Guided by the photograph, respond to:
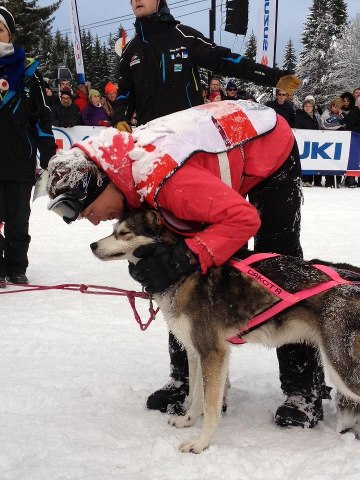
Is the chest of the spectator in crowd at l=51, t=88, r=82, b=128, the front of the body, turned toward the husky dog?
yes

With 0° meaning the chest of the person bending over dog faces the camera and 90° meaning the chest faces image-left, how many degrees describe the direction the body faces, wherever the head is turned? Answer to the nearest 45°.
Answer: approximately 90°

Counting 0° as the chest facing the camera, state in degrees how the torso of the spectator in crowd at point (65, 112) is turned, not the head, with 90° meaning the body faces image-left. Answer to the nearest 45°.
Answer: approximately 0°

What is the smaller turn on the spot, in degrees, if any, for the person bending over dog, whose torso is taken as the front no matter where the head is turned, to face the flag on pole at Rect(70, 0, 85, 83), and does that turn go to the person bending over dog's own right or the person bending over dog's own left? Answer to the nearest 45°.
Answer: approximately 90° to the person bending over dog's own right

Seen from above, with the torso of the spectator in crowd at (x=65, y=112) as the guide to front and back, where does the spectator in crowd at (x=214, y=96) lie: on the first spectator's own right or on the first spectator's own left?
on the first spectator's own left

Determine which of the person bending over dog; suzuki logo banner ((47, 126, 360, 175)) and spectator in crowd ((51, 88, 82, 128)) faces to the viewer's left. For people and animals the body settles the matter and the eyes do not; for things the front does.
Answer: the person bending over dog

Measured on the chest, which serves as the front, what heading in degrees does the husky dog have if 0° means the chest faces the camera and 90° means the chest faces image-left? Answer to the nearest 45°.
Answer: approximately 90°
